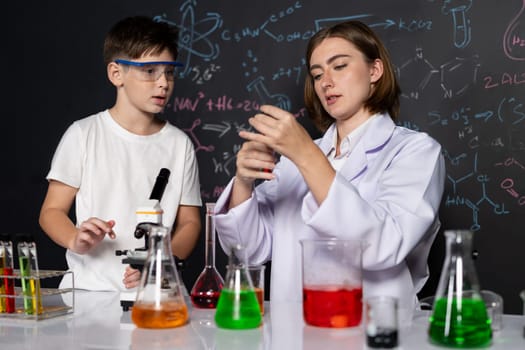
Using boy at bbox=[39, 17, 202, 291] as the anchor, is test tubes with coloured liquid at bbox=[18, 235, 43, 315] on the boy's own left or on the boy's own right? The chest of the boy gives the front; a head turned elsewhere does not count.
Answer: on the boy's own right

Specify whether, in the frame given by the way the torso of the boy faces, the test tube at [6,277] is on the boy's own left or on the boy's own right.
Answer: on the boy's own right

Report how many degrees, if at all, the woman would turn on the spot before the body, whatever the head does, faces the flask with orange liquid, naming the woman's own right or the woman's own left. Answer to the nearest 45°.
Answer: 0° — they already face it

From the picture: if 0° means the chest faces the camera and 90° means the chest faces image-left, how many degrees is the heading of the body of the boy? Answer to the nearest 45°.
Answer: approximately 315°

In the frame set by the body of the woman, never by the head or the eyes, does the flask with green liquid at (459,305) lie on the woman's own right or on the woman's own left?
on the woman's own left

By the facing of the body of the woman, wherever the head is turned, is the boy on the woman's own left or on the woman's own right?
on the woman's own right
